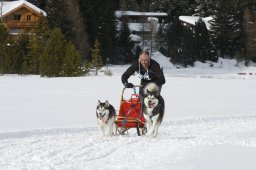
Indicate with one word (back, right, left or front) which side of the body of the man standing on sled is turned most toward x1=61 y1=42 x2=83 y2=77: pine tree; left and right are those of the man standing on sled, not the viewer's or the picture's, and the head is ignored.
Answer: back

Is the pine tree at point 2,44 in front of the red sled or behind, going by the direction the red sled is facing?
behind

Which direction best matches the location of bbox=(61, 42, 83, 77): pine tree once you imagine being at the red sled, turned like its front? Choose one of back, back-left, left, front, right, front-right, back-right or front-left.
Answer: back

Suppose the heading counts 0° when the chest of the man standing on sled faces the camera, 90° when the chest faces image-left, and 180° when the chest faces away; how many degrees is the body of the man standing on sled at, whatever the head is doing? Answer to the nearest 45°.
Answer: approximately 0°

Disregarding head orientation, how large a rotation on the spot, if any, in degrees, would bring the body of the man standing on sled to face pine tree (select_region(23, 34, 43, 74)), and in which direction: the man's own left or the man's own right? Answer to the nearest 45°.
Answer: approximately 180°

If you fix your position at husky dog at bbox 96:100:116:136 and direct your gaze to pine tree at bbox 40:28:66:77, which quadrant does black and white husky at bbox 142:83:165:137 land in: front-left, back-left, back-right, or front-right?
back-right

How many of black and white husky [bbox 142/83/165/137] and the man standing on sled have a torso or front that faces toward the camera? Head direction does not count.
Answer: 2

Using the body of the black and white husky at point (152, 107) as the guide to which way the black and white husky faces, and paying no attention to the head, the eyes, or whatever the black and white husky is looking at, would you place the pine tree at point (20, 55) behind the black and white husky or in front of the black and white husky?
behind

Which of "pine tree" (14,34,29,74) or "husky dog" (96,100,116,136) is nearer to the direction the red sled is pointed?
the husky dog

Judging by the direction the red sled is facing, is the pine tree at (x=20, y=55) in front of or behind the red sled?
behind
